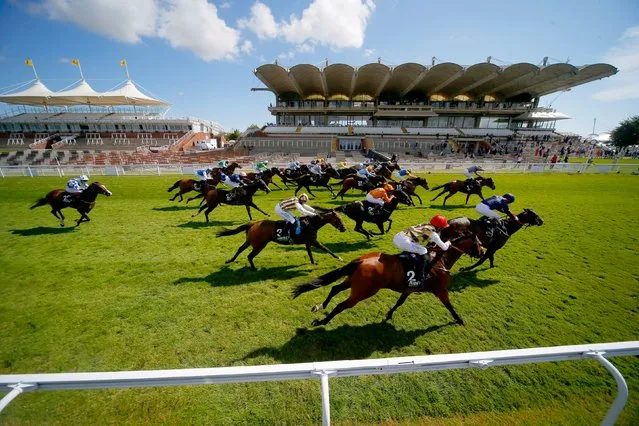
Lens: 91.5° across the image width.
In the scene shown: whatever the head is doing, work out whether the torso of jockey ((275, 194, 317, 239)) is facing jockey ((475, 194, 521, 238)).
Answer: yes

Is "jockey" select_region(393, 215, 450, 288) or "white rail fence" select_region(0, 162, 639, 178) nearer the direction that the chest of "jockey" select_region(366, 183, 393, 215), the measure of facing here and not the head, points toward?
the jockey

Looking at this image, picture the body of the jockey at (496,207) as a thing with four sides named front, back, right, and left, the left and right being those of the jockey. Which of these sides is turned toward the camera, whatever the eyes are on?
right

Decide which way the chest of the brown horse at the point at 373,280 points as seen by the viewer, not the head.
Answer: to the viewer's right

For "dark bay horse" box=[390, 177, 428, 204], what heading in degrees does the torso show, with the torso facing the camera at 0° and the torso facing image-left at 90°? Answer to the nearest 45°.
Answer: approximately 270°

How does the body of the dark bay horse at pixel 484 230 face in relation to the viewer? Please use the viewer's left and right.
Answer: facing to the right of the viewer

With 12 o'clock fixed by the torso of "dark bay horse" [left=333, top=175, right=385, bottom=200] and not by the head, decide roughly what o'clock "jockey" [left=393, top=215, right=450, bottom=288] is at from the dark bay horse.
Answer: The jockey is roughly at 3 o'clock from the dark bay horse.

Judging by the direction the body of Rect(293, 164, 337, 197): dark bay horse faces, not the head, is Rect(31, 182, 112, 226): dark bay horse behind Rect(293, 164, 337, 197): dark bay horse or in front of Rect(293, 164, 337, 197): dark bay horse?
behind

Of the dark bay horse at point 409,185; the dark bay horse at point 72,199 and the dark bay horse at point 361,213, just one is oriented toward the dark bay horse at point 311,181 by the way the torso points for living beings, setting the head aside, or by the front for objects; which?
the dark bay horse at point 72,199

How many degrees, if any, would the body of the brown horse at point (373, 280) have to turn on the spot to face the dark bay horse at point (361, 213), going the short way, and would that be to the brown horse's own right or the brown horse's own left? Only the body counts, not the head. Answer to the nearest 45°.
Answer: approximately 90° to the brown horse's own left

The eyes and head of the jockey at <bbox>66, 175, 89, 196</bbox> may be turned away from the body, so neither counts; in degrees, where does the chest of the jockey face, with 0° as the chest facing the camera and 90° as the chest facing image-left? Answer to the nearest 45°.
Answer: approximately 270°

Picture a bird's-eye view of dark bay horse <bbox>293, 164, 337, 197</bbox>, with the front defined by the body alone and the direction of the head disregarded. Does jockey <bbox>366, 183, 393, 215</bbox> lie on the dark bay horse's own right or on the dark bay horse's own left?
on the dark bay horse's own right

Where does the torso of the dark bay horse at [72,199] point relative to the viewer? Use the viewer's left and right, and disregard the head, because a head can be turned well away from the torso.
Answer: facing to the right of the viewer

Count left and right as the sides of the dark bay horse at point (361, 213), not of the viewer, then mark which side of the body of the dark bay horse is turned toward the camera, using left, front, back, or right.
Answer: right
